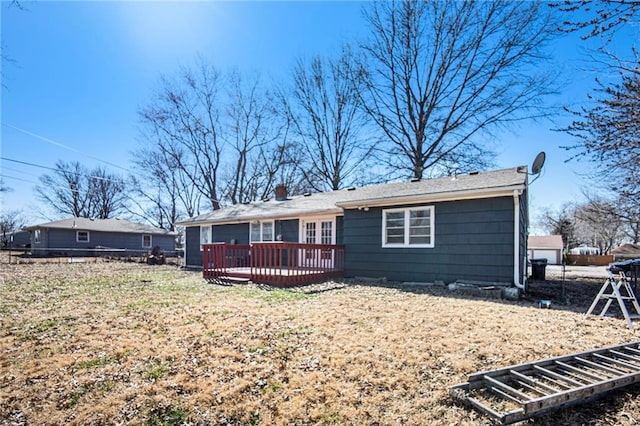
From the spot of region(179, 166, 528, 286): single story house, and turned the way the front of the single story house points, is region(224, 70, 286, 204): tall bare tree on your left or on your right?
on your left

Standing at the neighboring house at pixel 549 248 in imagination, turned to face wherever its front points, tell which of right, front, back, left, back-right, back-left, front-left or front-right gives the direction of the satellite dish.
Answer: front

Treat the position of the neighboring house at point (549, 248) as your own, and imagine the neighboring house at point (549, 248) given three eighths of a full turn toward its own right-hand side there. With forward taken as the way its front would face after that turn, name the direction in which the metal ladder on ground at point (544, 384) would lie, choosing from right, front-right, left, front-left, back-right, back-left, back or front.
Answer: back-left

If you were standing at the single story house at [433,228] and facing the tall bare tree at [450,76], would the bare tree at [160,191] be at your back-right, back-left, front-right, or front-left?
front-left

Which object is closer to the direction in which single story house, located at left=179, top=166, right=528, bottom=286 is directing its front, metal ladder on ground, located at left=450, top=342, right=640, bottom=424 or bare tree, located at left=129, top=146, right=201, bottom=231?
the bare tree

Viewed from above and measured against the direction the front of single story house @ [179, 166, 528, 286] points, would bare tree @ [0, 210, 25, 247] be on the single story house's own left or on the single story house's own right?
on the single story house's own left

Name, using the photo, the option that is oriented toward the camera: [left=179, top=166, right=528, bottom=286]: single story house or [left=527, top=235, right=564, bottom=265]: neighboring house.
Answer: the neighboring house

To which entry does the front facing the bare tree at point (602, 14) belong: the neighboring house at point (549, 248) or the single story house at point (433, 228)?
the neighboring house

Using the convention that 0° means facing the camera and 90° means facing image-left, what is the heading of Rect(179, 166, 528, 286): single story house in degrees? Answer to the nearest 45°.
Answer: approximately 225°

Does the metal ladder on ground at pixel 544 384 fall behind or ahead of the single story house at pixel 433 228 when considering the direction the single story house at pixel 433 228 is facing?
behind

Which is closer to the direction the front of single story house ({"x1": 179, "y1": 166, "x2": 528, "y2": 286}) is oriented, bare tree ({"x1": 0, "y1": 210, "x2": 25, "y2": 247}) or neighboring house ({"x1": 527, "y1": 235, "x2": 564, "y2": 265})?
the neighboring house

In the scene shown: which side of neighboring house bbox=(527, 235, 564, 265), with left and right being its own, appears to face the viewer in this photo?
front

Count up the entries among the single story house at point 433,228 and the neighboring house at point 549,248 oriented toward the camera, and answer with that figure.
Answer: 1

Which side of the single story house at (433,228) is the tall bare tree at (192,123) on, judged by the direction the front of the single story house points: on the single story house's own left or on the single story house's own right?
on the single story house's own left
